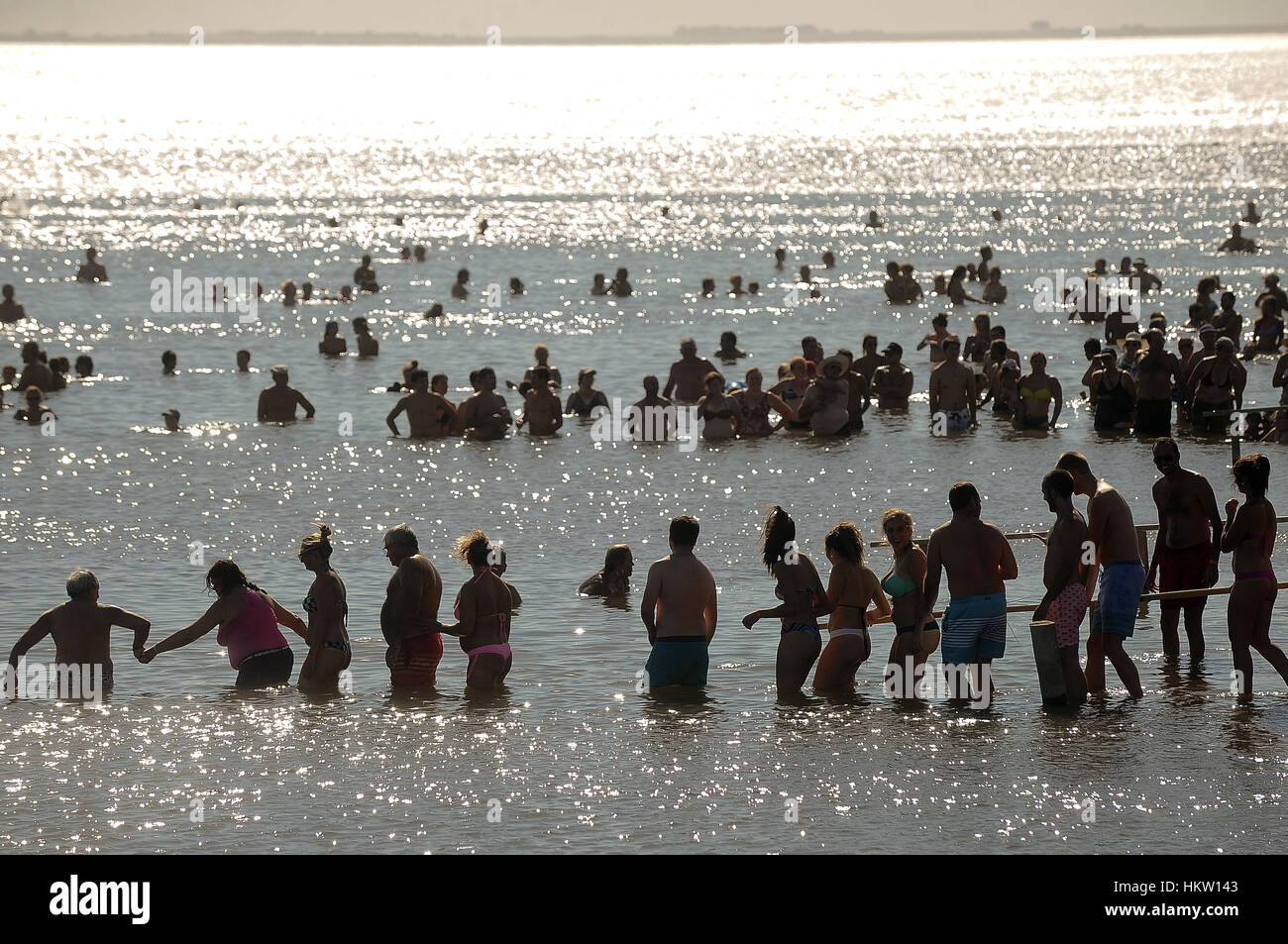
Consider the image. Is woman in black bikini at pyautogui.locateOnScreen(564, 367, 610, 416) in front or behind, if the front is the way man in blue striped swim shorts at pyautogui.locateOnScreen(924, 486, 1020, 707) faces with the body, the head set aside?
in front

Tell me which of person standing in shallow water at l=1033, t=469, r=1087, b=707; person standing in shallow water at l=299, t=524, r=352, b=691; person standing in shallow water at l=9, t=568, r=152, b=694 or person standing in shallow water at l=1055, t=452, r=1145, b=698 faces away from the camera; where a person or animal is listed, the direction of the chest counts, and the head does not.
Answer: person standing in shallow water at l=9, t=568, r=152, b=694

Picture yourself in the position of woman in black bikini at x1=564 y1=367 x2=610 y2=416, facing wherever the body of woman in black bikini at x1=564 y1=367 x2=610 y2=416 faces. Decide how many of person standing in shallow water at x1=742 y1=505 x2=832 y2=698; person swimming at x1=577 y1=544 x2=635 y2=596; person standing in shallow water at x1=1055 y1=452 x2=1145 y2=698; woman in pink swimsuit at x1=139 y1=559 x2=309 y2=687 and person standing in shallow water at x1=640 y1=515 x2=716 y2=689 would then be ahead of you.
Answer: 5

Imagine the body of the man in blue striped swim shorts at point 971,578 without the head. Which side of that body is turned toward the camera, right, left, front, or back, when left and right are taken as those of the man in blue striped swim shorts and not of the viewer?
back

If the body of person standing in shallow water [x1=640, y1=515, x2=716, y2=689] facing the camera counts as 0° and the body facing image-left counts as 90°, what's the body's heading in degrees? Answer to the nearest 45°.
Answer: approximately 180°

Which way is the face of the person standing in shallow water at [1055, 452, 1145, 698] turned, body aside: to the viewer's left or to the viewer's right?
to the viewer's left

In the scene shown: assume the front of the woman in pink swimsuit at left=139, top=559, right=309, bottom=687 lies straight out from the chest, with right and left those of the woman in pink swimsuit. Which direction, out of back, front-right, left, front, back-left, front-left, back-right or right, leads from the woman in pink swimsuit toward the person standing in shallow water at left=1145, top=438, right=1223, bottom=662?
back-right

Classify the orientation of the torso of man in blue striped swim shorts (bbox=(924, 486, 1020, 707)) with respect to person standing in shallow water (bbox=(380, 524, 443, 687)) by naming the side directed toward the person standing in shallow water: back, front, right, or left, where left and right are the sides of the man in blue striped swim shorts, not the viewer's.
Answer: left

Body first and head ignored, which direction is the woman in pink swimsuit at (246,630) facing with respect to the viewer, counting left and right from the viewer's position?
facing away from the viewer and to the left of the viewer

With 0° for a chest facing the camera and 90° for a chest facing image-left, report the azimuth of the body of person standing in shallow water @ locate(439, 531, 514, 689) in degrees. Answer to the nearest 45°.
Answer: approximately 135°

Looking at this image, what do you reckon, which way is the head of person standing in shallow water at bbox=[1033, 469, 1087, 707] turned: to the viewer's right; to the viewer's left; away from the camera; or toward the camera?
to the viewer's left

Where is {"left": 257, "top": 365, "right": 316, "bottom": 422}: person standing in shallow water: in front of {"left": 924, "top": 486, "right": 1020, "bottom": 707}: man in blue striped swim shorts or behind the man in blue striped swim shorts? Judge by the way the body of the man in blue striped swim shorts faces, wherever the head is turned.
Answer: in front

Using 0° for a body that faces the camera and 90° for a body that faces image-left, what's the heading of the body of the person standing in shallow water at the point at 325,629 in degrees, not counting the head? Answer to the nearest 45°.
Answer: approximately 90°

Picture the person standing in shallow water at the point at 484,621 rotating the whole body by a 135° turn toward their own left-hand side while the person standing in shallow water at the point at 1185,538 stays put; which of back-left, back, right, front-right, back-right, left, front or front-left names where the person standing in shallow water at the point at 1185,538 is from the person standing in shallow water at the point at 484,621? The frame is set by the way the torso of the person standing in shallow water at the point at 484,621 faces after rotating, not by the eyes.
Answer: left

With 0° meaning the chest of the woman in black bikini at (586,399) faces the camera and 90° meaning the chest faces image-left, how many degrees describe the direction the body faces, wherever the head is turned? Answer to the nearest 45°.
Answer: approximately 0°

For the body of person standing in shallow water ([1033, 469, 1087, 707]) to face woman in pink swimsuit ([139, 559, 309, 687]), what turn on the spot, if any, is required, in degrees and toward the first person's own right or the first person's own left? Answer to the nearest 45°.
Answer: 0° — they already face them

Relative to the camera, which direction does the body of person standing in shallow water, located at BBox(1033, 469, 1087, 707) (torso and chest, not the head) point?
to the viewer's left

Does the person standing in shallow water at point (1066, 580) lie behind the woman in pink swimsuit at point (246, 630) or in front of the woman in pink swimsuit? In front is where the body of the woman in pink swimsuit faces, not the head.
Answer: behind
